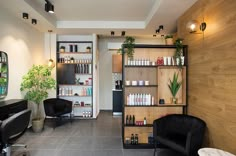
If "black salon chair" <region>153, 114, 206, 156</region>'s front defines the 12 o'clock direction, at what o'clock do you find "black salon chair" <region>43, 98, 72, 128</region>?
"black salon chair" <region>43, 98, 72, 128</region> is roughly at 2 o'clock from "black salon chair" <region>153, 114, 206, 156</region>.

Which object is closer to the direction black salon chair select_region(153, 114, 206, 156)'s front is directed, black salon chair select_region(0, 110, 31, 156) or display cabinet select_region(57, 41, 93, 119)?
the black salon chair

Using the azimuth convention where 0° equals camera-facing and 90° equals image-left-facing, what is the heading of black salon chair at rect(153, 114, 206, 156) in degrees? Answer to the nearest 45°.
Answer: approximately 45°

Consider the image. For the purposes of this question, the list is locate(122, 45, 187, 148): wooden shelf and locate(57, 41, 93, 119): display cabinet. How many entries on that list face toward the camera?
2

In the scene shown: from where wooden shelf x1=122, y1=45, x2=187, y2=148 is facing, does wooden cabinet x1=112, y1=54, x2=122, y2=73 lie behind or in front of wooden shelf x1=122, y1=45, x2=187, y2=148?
behind

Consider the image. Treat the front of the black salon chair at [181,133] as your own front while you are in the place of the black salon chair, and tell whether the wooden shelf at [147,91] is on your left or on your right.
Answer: on your right

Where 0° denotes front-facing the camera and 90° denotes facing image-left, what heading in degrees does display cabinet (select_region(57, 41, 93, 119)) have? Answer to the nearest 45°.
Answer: approximately 0°

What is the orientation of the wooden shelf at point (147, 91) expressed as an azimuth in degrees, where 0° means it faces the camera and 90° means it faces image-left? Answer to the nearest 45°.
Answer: approximately 0°
